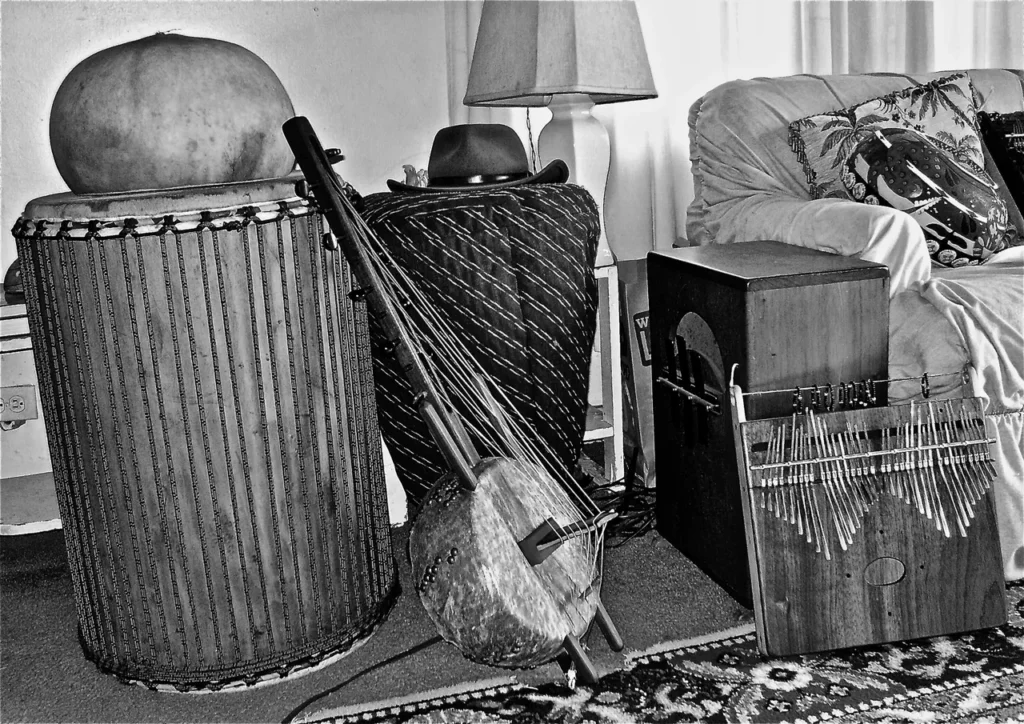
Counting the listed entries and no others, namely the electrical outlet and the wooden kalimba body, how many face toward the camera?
2

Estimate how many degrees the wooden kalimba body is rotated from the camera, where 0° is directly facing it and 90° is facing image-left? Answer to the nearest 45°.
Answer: approximately 0°

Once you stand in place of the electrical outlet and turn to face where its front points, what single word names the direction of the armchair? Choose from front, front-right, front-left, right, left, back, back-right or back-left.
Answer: front-left

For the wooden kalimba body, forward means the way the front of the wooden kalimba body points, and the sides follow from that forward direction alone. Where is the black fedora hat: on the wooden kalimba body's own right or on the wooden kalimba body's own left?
on the wooden kalimba body's own right

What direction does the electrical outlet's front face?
toward the camera

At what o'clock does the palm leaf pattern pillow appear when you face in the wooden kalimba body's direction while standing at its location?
The palm leaf pattern pillow is roughly at 6 o'clock from the wooden kalimba body.

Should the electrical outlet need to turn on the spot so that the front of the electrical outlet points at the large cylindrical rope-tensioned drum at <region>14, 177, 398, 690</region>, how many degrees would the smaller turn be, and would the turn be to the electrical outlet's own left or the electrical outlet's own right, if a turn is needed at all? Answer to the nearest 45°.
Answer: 0° — it already faces it

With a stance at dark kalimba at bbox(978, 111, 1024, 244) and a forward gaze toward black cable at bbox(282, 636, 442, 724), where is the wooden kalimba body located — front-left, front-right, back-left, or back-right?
front-left

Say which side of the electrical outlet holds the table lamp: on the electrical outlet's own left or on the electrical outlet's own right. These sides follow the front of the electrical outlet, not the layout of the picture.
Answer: on the electrical outlet's own left
